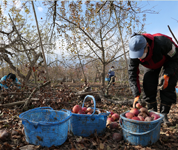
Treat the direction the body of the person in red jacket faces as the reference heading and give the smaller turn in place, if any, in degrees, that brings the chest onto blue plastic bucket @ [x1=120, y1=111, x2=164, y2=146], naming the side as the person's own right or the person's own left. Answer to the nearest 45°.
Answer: approximately 45° to the person's own left

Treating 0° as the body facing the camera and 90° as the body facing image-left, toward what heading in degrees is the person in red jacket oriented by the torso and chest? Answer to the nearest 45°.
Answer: approximately 45°

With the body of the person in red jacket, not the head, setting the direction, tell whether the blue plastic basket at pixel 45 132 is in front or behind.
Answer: in front

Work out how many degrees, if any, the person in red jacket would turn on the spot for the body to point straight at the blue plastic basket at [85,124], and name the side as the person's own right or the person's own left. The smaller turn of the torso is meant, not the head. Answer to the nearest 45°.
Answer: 0° — they already face it
